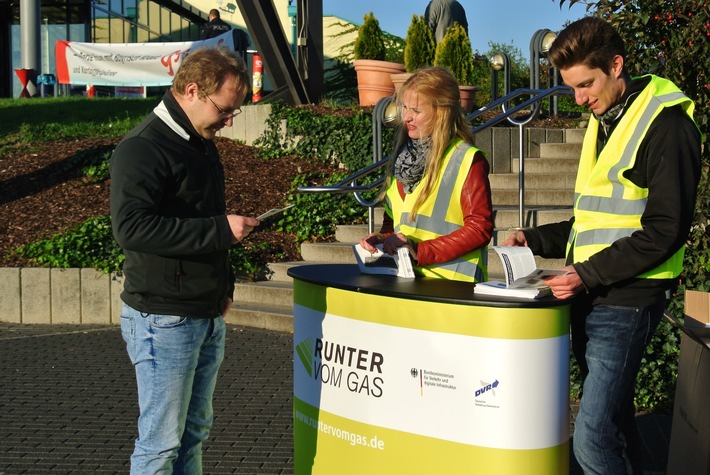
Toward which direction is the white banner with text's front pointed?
toward the camera

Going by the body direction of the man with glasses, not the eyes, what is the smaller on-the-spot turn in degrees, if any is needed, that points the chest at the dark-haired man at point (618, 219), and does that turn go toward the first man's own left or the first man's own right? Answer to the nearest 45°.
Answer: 0° — they already face them

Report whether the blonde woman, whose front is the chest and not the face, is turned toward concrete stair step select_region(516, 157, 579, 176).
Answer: no

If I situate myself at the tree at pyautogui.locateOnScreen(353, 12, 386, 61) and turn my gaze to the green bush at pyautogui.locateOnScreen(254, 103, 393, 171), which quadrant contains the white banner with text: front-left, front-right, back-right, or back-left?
back-right

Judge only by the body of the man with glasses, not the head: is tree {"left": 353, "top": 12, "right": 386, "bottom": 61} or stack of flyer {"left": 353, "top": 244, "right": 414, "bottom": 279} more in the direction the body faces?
the stack of flyer

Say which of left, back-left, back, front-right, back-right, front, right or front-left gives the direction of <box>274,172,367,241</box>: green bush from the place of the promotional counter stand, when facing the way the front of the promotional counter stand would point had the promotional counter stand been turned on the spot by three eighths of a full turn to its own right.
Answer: front

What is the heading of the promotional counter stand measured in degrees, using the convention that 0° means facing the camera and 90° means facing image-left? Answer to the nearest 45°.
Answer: approximately 45°

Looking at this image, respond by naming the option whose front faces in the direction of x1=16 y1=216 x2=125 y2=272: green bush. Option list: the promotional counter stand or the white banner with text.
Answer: the white banner with text

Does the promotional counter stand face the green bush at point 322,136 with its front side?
no

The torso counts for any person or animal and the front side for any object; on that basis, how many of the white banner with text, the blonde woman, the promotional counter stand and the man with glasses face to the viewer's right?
1

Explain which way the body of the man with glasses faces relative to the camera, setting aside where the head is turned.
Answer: to the viewer's right

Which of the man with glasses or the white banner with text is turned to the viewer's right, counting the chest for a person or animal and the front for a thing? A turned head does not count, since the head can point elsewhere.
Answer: the man with glasses

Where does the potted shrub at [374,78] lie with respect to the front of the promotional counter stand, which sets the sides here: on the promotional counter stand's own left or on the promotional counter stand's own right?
on the promotional counter stand's own right

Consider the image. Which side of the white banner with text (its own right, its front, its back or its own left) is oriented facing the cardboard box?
front

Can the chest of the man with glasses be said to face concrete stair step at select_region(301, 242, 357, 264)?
no

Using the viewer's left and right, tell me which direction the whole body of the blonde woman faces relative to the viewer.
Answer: facing the viewer and to the left of the viewer

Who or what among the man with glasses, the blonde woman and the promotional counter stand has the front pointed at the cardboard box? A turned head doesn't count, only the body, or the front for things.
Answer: the man with glasses

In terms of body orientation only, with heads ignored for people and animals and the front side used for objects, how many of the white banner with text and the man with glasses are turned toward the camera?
1

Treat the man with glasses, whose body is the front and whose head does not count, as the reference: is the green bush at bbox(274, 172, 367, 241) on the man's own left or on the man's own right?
on the man's own left

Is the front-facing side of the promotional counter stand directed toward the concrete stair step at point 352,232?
no
